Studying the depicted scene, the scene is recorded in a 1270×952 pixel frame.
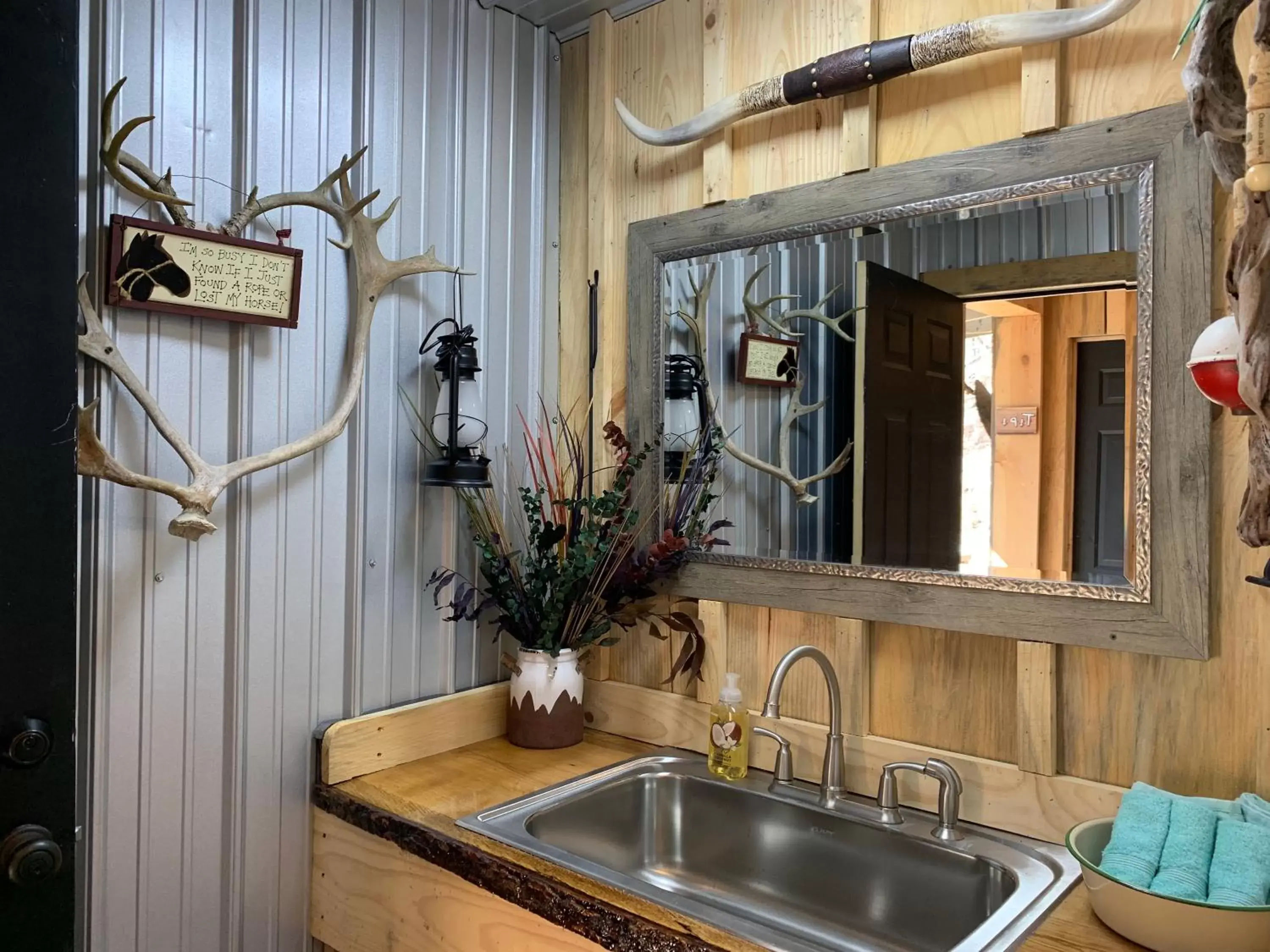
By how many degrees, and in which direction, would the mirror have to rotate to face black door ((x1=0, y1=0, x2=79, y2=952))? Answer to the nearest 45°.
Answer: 0° — it already faces it

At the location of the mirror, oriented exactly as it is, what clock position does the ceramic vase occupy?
The ceramic vase is roughly at 2 o'clock from the mirror.

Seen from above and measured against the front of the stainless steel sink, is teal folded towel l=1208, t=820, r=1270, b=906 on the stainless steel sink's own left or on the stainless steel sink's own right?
on the stainless steel sink's own left

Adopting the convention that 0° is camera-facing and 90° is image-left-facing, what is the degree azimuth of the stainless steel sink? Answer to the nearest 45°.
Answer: approximately 45°

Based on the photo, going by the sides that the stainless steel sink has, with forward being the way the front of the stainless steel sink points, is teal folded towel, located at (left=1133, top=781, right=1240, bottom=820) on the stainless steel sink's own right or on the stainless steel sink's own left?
on the stainless steel sink's own left
